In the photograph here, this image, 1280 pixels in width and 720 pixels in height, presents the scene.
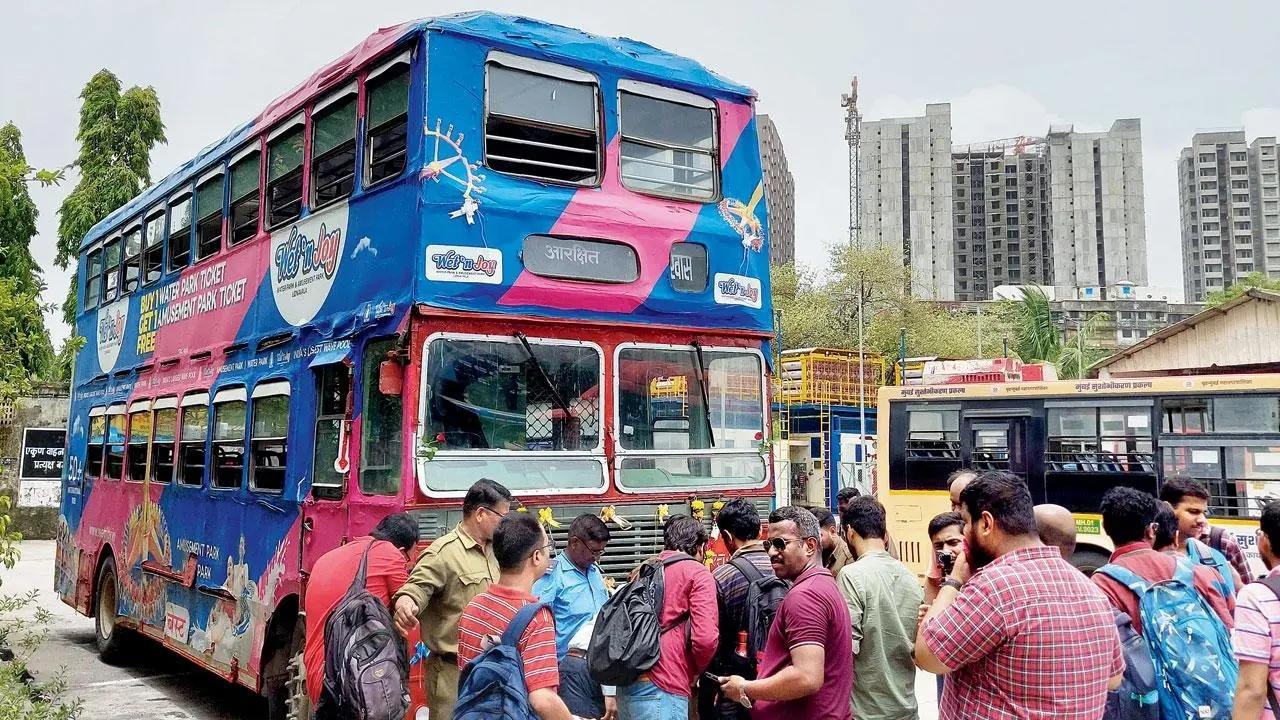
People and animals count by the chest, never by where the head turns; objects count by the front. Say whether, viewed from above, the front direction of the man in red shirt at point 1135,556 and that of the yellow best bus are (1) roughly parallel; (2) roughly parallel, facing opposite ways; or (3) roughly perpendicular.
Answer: roughly perpendicular

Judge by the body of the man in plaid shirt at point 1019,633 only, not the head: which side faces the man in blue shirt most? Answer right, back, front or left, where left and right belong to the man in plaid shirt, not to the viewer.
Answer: front

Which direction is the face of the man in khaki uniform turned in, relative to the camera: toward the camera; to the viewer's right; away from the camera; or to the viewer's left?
to the viewer's right

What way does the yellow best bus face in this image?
to the viewer's right

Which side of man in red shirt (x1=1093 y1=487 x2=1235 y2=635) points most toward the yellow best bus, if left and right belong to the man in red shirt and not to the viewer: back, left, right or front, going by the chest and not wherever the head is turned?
front

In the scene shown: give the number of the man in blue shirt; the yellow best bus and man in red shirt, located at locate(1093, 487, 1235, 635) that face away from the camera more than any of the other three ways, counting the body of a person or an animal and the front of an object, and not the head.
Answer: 1

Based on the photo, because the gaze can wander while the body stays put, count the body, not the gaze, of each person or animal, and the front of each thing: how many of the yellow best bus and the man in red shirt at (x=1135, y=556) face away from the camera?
1

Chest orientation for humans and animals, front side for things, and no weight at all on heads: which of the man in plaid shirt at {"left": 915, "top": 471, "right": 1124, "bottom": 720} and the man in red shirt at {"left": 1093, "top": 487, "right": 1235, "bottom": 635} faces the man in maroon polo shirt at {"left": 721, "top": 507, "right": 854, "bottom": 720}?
the man in plaid shirt

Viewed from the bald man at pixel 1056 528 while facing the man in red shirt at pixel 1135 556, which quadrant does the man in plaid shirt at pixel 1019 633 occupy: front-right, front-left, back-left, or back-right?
back-right

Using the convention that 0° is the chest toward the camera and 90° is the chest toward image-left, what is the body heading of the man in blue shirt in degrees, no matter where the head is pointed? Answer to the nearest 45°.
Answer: approximately 315°

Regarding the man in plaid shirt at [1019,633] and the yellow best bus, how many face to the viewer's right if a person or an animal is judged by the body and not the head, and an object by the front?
1

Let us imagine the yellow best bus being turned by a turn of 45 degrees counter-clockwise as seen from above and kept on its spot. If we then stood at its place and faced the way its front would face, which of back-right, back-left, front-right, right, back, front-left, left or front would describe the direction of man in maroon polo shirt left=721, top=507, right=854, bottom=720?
back-right

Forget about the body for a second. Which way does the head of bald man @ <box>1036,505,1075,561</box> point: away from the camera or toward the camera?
away from the camera

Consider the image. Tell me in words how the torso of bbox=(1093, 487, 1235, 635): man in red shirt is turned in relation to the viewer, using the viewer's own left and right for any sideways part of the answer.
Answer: facing away from the viewer
